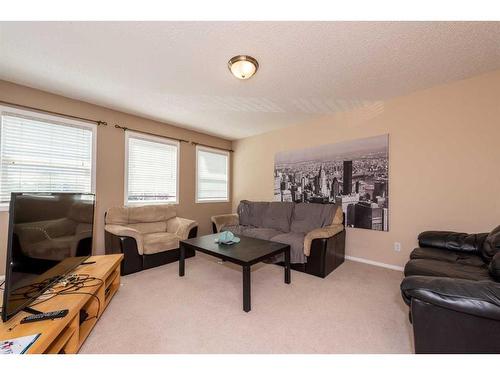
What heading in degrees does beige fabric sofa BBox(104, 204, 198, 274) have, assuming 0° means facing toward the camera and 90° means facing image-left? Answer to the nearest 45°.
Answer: approximately 315°

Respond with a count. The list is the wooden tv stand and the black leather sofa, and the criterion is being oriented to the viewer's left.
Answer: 1

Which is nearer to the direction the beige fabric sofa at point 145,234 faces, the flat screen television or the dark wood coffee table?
the dark wood coffee table

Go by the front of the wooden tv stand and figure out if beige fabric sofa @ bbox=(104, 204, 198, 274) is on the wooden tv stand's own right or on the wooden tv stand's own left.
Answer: on the wooden tv stand's own left

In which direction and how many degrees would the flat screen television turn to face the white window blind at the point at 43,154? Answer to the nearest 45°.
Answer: approximately 135° to its left

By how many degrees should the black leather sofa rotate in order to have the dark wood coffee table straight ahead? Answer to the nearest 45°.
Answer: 0° — it already faces it

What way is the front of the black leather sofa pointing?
to the viewer's left

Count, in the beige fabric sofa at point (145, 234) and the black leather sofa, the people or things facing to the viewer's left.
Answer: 1

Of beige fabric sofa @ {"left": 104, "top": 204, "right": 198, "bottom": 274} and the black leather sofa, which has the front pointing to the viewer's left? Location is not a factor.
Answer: the black leather sofa

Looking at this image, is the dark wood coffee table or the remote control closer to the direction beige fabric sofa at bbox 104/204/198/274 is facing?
the dark wood coffee table
